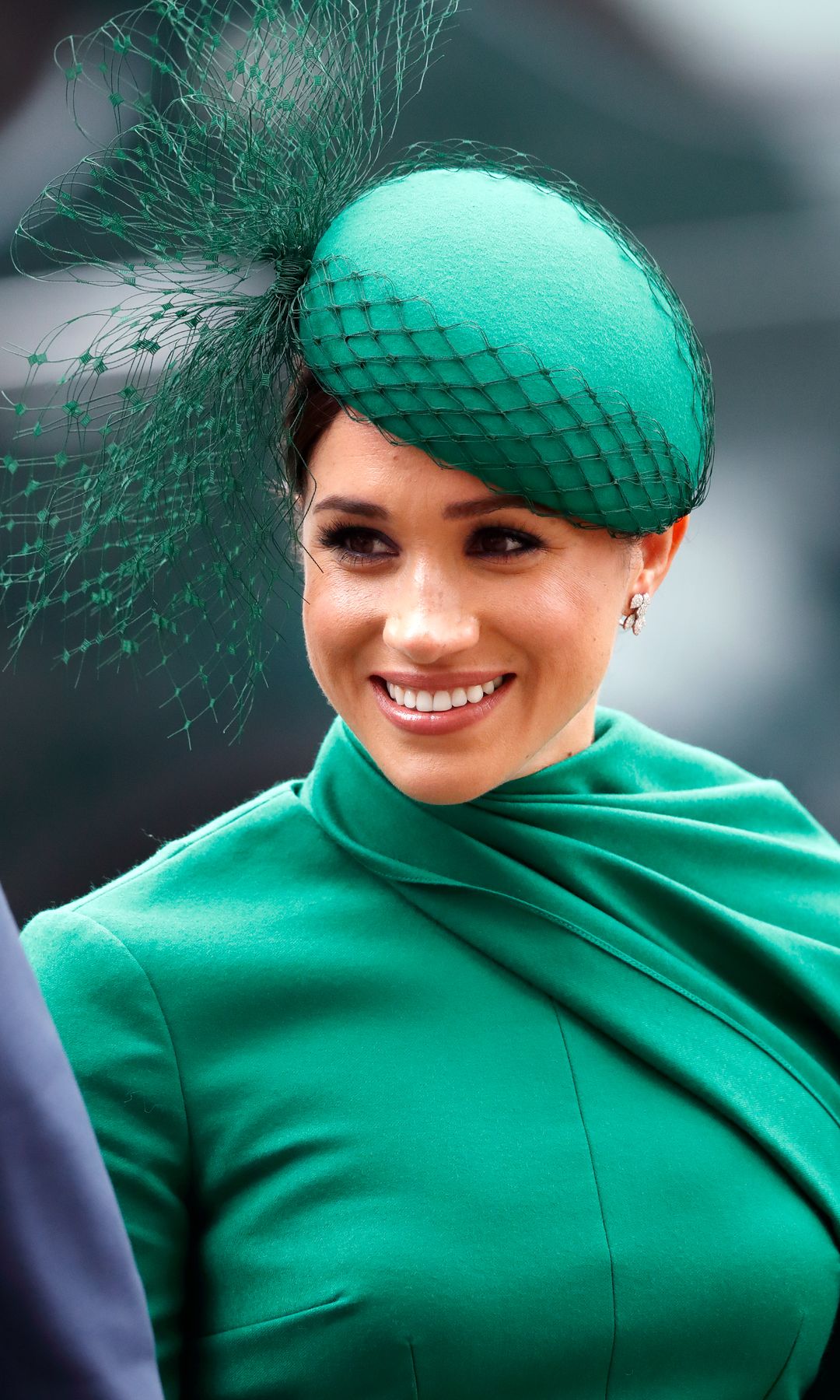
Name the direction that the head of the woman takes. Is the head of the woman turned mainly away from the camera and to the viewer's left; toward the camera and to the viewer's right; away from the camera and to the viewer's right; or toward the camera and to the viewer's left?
toward the camera and to the viewer's left

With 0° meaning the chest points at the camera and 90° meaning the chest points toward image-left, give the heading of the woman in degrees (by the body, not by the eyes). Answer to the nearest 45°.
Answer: approximately 0°
